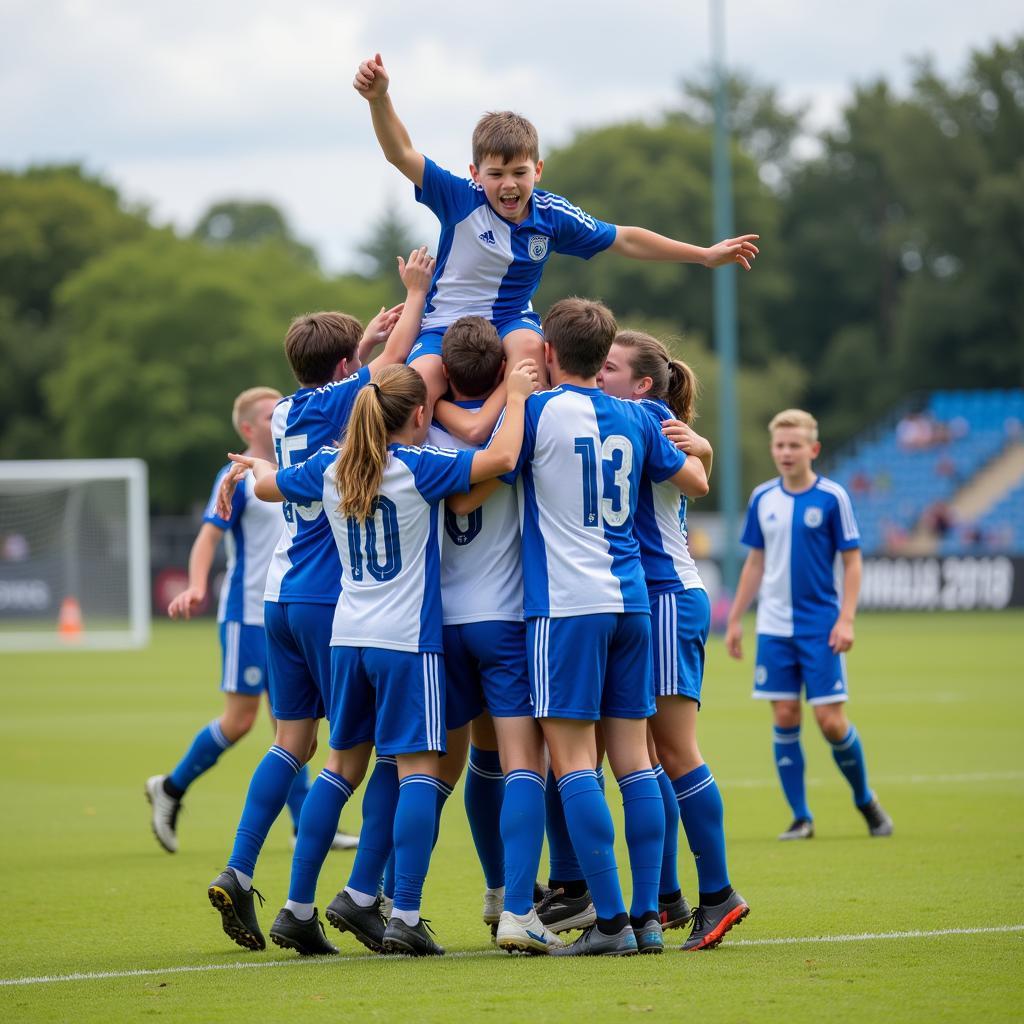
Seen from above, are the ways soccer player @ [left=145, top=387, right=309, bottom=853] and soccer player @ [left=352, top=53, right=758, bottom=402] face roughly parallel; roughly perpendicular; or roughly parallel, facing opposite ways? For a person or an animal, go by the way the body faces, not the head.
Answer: roughly perpendicular

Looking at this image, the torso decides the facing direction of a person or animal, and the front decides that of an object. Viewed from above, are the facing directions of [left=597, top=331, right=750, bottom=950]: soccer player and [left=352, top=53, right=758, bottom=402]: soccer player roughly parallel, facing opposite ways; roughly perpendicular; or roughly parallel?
roughly perpendicular

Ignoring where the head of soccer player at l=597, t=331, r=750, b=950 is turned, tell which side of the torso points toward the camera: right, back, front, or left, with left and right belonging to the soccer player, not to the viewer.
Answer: left

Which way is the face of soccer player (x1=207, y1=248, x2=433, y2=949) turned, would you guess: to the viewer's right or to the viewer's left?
to the viewer's right

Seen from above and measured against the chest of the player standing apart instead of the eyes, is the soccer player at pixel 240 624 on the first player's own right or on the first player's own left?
on the first player's own right

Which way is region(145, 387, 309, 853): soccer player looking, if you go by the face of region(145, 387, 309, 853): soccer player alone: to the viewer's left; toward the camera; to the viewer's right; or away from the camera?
to the viewer's right

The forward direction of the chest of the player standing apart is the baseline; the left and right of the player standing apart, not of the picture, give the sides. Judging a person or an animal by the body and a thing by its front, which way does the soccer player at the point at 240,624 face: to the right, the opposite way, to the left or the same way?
to the left

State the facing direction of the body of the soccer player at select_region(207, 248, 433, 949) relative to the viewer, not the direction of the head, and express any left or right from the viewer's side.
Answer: facing away from the viewer and to the right of the viewer

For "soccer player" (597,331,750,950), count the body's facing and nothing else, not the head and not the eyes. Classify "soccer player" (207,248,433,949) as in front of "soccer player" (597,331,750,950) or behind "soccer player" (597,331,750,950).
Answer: in front
